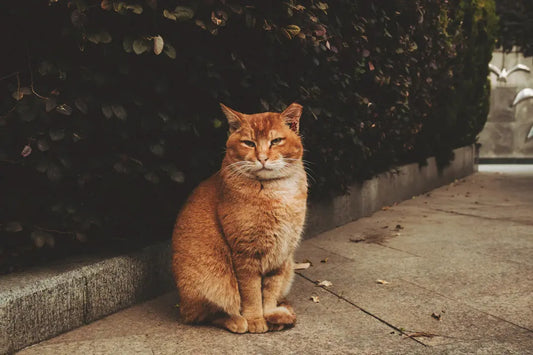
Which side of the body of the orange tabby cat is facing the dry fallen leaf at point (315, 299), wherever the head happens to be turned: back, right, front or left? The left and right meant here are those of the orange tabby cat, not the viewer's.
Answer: left

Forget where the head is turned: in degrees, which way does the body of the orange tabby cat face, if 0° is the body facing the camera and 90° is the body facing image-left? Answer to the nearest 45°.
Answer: approximately 315°

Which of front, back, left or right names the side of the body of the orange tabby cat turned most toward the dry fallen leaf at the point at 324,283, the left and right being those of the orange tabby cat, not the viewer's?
left

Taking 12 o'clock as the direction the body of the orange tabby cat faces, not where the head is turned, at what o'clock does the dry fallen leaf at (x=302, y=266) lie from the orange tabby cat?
The dry fallen leaf is roughly at 8 o'clock from the orange tabby cat.

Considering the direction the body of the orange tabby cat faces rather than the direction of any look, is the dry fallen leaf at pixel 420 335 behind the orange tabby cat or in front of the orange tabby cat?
in front
